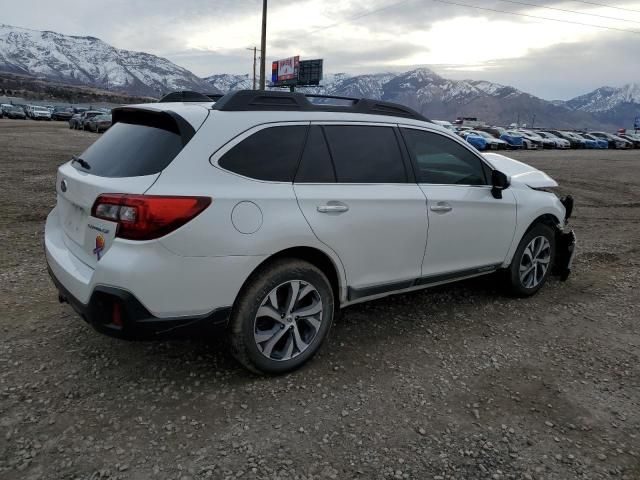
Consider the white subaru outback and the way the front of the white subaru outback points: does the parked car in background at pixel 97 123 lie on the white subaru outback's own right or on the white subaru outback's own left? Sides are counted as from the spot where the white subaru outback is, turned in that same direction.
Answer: on the white subaru outback's own left

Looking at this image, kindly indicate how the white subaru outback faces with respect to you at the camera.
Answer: facing away from the viewer and to the right of the viewer

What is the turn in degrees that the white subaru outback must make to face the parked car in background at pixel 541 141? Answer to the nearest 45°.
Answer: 0° — it already faces it

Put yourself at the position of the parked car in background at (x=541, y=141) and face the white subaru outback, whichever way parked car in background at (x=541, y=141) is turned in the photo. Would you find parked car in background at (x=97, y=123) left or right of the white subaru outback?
right

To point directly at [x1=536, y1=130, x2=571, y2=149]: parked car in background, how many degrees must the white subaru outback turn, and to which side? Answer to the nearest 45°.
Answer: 0° — it already faces it

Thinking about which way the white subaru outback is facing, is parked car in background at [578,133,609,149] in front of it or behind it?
in front

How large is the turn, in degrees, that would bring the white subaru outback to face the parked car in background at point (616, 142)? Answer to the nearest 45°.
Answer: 0° — it already faces it

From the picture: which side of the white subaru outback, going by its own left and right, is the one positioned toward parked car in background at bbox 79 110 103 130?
left
